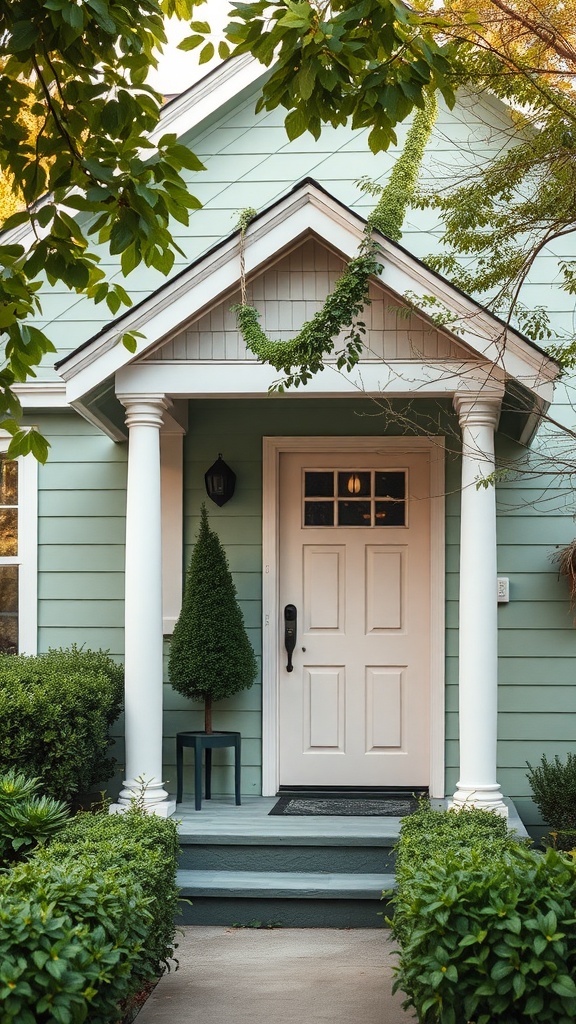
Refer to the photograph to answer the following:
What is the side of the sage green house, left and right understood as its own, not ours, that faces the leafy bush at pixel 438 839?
front

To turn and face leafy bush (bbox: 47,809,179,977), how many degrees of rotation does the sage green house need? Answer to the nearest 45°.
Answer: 0° — it already faces it

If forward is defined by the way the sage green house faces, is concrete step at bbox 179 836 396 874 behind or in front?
in front

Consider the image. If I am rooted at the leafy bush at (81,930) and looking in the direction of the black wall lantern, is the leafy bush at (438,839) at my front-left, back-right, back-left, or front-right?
front-right

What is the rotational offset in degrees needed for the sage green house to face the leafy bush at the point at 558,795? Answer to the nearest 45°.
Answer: approximately 45° to its left

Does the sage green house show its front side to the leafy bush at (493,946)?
yes

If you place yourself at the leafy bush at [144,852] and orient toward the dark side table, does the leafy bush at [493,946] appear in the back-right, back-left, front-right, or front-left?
back-right

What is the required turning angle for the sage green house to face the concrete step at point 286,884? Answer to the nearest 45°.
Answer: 0° — it already faces it

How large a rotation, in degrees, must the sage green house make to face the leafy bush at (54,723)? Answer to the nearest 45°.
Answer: approximately 45° to its right

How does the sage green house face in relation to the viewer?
toward the camera

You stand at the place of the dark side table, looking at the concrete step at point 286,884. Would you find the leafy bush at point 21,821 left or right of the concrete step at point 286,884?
right
